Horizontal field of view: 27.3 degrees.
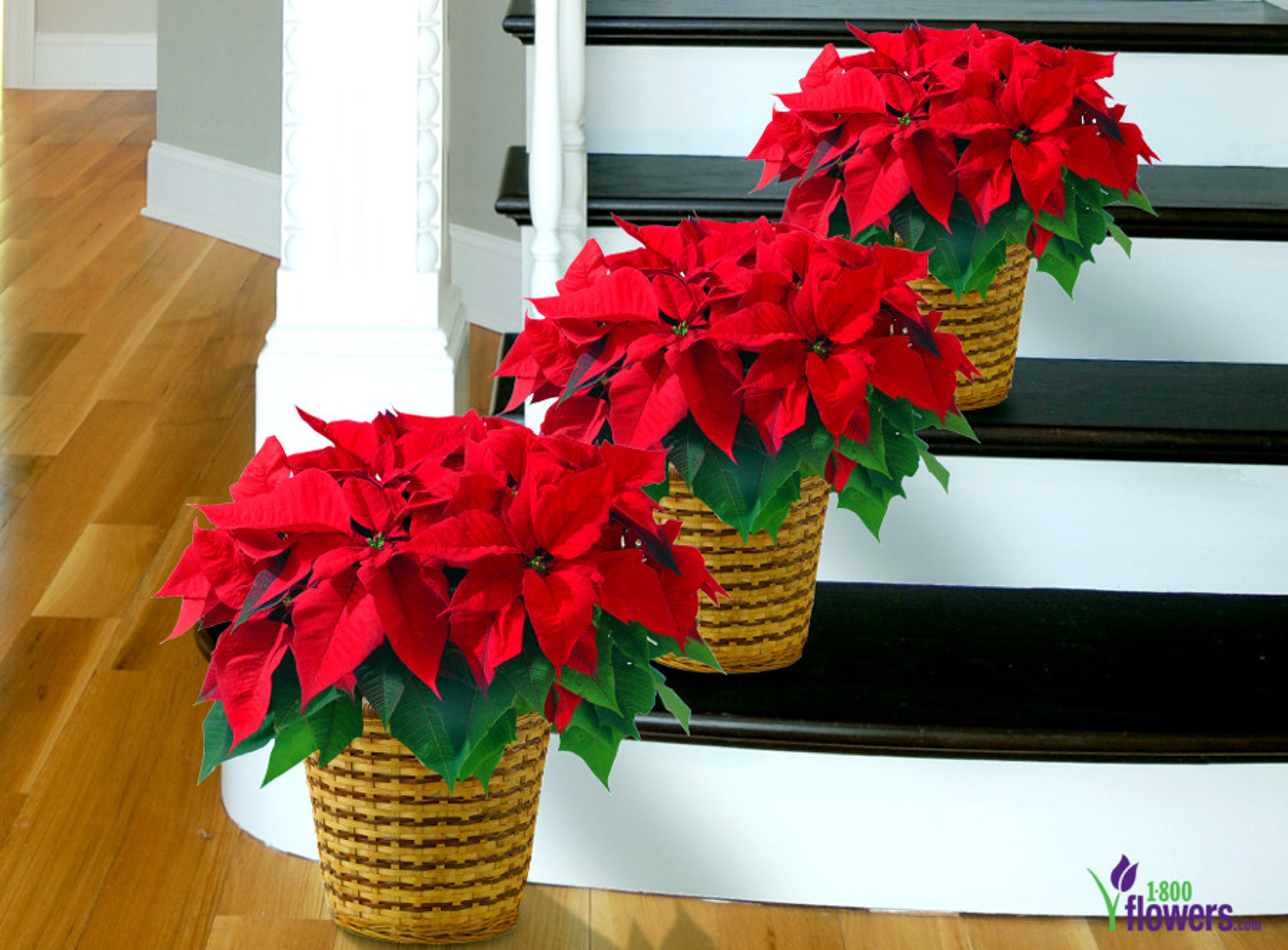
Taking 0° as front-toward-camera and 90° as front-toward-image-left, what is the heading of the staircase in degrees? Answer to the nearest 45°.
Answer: approximately 0°
